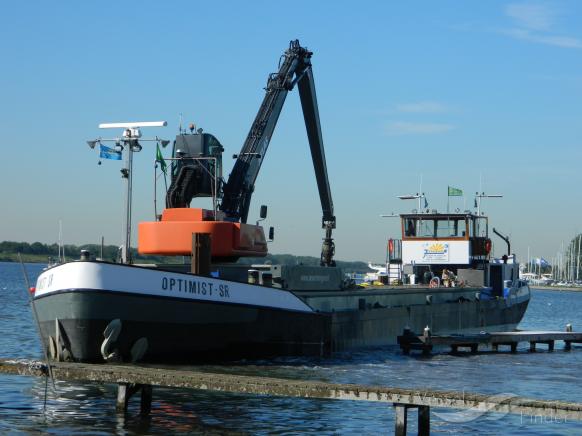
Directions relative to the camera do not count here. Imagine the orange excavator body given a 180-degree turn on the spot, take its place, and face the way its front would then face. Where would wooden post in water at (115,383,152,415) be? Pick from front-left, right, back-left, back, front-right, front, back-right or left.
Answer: front-left

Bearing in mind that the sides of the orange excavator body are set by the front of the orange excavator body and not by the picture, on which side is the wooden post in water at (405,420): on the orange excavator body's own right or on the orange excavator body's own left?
on the orange excavator body's own right

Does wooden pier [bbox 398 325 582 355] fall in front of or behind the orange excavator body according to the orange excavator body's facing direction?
in front

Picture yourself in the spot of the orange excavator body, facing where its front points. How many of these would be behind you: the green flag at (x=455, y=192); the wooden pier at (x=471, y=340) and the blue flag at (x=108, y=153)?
1

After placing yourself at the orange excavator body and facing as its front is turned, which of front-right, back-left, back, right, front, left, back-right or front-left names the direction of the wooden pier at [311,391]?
back-right

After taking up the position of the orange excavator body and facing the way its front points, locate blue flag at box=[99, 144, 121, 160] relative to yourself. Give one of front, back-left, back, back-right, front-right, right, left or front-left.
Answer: back

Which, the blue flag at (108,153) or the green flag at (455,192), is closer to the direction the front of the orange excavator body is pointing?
the green flag

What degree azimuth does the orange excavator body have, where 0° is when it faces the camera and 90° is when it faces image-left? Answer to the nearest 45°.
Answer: approximately 225°

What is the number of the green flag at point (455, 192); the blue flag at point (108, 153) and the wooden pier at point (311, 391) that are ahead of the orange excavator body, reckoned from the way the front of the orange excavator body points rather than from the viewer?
1
